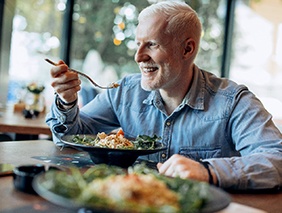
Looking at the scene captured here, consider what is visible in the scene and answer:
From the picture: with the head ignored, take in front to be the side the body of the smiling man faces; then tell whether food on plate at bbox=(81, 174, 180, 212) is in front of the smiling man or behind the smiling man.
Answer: in front

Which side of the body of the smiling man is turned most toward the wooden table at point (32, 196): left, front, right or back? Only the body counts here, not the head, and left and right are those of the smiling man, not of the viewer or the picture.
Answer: front

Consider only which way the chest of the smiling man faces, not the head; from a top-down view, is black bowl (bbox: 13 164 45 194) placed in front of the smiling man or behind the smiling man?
in front

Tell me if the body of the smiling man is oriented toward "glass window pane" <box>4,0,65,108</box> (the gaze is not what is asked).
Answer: no

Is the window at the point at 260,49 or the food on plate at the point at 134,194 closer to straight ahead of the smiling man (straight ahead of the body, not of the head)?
the food on plate

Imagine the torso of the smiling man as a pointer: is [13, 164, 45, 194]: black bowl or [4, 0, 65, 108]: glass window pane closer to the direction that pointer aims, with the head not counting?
the black bowl

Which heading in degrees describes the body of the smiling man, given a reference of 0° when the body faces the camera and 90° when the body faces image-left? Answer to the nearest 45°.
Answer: approximately 45°

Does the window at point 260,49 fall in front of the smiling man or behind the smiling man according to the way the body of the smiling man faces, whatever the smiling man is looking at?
behind

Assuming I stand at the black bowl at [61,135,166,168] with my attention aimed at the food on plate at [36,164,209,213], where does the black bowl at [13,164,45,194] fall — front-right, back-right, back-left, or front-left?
front-right

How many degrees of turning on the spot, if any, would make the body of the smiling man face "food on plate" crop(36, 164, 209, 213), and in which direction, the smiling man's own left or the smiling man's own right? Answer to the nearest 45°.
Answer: approximately 45° to the smiling man's own left
